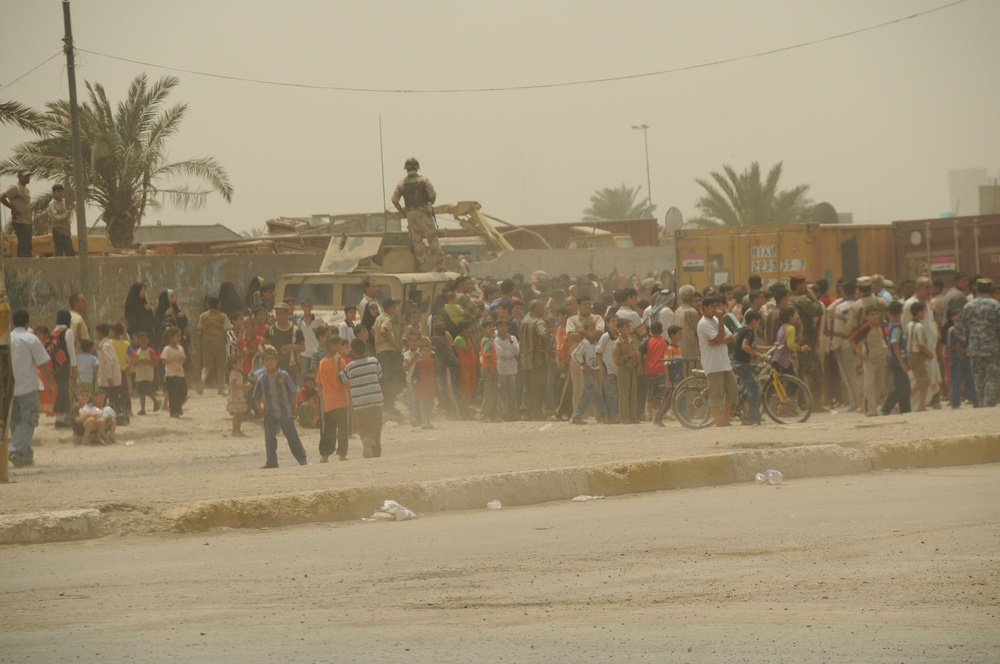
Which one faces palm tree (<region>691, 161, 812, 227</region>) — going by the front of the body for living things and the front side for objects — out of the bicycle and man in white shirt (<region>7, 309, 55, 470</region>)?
the man in white shirt

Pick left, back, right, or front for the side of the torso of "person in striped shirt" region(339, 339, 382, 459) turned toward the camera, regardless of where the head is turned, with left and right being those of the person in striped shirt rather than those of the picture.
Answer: back

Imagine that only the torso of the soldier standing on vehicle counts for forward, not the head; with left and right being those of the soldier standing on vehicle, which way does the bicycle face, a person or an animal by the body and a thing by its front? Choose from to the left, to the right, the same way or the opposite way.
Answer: to the right

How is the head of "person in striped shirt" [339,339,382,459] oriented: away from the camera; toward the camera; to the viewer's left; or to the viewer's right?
away from the camera

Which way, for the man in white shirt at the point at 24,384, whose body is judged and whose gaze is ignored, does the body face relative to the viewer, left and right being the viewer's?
facing away from the viewer and to the right of the viewer

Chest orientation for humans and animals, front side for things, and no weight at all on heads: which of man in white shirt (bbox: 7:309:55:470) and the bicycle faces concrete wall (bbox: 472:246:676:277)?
the man in white shirt

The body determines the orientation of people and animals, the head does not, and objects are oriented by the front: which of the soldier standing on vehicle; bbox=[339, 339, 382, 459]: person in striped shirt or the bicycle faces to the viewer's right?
the bicycle

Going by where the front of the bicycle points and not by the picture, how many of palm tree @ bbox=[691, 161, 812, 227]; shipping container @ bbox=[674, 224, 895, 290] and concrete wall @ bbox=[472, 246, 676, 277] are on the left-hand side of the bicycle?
3

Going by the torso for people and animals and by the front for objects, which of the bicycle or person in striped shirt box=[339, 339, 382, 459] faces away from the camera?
the person in striped shirt
